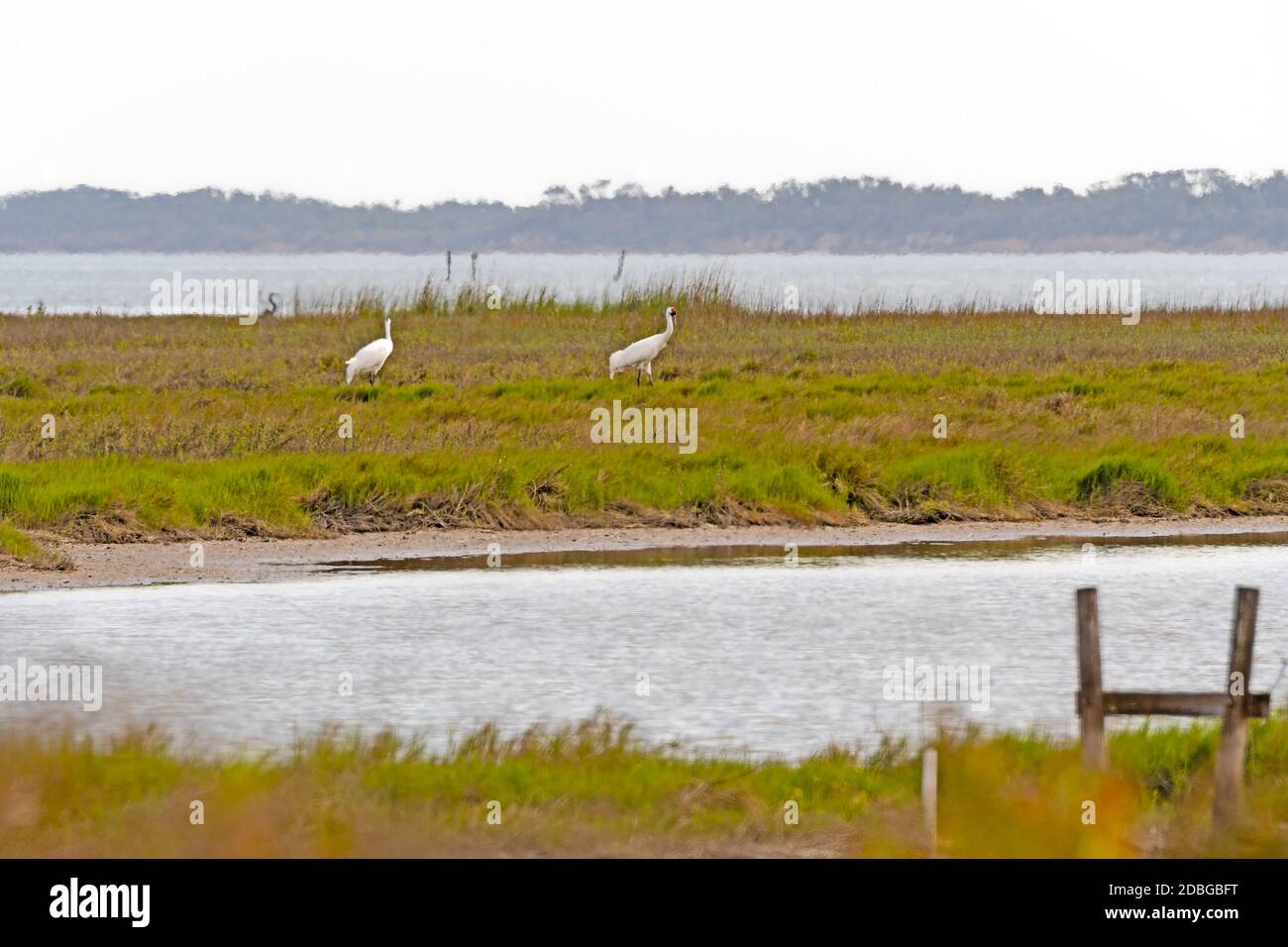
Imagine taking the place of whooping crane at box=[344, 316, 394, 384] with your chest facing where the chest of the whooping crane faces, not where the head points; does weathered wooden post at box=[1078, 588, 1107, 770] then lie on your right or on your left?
on your right

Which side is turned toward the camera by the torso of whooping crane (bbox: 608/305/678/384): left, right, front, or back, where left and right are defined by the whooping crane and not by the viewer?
right

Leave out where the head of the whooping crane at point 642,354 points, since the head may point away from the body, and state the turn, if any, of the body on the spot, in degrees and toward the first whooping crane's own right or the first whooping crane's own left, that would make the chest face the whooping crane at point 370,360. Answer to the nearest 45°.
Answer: approximately 180°

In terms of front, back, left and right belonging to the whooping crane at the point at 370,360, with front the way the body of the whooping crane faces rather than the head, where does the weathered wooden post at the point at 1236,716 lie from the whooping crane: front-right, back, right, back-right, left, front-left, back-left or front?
right

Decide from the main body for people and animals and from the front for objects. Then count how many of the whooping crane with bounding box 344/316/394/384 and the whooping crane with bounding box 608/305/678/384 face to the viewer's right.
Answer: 2

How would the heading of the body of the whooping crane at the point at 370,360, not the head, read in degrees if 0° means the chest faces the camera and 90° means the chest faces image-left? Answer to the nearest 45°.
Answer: approximately 270°

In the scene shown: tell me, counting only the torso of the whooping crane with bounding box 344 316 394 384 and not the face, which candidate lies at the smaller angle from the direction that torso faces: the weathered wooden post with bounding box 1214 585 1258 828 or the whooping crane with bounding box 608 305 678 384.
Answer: the whooping crane

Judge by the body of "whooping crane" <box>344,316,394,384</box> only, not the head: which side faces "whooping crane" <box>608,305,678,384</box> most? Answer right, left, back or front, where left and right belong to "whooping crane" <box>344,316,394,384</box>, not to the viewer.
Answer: front

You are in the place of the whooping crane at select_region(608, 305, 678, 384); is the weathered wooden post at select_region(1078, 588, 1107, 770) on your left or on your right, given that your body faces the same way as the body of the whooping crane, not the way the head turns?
on your right

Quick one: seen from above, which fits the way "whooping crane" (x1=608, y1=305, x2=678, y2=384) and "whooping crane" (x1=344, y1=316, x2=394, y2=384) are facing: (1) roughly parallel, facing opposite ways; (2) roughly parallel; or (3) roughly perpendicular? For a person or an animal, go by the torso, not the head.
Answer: roughly parallel

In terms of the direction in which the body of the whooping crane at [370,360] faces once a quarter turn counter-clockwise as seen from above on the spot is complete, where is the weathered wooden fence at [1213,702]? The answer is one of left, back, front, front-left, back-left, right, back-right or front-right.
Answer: back
